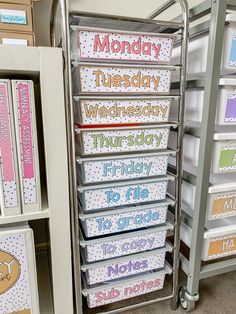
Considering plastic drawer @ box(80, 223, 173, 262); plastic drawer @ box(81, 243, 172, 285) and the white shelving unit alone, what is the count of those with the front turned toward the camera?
3

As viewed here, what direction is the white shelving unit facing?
toward the camera

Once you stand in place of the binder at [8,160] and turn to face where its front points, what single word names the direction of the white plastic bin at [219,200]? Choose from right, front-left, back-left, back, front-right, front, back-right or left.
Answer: left

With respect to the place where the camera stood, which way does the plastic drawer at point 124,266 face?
facing the viewer

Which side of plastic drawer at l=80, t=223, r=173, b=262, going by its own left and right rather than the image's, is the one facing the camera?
front
